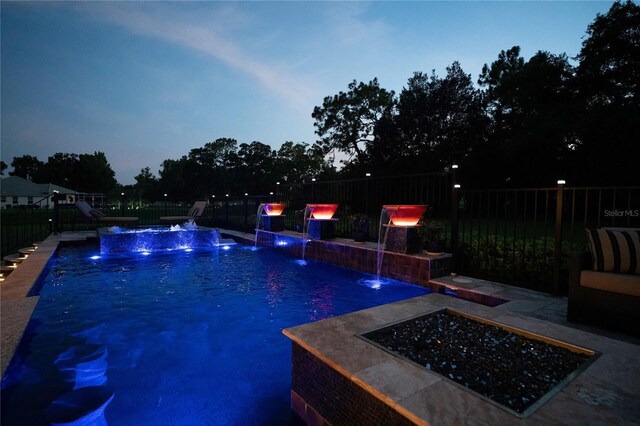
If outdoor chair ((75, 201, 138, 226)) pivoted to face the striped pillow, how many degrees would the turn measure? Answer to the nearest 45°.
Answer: approximately 90° to its right

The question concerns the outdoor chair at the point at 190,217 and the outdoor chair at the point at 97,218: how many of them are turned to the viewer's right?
1

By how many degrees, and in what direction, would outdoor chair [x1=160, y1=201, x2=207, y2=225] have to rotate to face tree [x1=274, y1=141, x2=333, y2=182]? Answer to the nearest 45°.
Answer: approximately 135° to its right

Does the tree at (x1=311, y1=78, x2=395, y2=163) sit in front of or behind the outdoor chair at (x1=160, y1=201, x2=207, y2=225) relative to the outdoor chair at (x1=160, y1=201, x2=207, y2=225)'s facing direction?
behind

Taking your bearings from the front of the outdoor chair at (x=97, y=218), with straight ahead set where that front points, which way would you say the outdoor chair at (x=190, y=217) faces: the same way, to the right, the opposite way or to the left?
the opposite way

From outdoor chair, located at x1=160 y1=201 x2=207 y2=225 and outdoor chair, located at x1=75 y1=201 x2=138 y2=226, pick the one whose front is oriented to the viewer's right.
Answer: outdoor chair, located at x1=75 y1=201 x2=138 y2=226

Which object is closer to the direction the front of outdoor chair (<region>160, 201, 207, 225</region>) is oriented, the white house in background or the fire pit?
the white house in background

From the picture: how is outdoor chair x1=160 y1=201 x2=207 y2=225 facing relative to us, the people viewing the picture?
facing to the left of the viewer

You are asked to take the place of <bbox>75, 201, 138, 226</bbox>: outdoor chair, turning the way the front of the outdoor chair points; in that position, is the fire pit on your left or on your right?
on your right

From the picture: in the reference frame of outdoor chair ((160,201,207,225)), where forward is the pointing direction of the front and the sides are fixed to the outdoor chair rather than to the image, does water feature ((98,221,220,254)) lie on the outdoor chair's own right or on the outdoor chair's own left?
on the outdoor chair's own left

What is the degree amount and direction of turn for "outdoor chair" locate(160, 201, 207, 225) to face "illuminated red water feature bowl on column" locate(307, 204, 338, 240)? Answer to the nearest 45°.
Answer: approximately 90° to its left

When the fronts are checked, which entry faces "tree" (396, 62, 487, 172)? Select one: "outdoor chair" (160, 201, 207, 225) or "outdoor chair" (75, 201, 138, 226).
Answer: "outdoor chair" (75, 201, 138, 226)

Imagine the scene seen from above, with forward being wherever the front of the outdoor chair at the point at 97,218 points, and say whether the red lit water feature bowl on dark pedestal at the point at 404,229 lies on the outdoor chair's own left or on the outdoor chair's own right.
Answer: on the outdoor chair's own right

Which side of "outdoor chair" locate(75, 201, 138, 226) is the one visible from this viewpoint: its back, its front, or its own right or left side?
right

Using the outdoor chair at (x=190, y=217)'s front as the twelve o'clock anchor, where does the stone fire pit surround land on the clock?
The stone fire pit surround is roughly at 9 o'clock from the outdoor chair.
